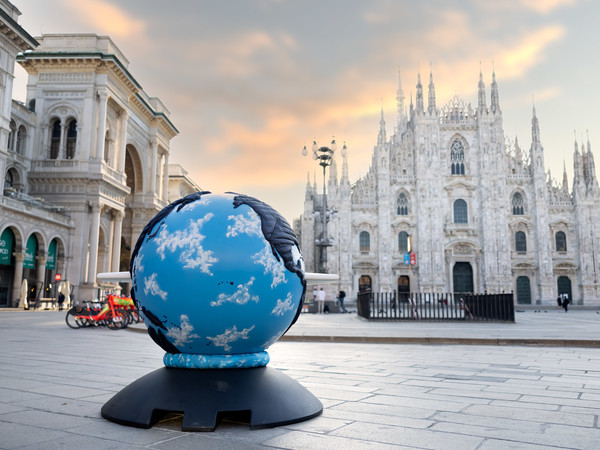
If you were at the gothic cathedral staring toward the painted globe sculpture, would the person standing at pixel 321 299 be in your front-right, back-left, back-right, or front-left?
front-right

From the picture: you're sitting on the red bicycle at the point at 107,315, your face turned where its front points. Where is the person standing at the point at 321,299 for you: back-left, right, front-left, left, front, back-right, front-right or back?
front-left

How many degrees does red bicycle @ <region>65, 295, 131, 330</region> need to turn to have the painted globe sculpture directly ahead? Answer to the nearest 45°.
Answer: approximately 90° to its right

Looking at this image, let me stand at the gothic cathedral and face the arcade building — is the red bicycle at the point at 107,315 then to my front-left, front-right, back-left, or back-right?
front-left

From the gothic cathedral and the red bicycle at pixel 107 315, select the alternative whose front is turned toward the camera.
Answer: the gothic cathedral

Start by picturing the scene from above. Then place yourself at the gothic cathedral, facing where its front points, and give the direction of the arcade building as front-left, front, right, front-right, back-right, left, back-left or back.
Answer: front-right

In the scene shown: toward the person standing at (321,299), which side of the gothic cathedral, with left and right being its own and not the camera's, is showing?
front

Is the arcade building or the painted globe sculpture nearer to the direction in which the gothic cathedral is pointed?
the painted globe sculpture

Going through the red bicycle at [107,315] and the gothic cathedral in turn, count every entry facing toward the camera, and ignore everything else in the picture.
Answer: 1

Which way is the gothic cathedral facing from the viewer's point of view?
toward the camera

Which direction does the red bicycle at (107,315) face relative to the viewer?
to the viewer's right

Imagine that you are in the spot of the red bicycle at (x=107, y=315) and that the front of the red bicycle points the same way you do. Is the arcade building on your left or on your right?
on your left

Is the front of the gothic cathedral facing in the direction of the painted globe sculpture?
yes
